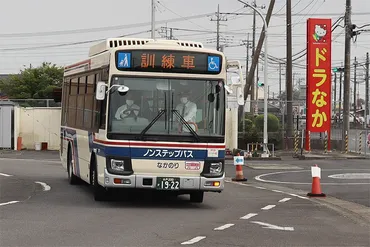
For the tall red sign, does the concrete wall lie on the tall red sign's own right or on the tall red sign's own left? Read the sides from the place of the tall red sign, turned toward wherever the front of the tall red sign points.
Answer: on the tall red sign's own right

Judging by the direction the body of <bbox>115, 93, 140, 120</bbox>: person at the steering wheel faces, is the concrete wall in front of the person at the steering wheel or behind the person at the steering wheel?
behind

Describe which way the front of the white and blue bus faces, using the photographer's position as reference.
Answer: facing the viewer

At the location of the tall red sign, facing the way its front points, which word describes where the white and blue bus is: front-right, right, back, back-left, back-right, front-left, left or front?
front

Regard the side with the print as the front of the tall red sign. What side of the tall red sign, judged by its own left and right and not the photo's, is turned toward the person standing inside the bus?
front

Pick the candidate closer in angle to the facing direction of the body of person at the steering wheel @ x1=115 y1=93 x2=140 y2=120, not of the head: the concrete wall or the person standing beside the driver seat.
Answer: the person standing beside the driver seat

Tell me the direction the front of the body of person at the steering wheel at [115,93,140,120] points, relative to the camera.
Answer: toward the camera

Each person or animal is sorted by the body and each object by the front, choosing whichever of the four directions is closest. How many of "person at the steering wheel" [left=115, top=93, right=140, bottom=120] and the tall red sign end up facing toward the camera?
2

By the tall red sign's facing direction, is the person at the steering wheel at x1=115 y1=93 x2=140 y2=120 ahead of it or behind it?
ahead

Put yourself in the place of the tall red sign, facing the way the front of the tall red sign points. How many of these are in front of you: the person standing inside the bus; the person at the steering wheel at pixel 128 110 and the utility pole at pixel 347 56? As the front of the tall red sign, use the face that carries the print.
2

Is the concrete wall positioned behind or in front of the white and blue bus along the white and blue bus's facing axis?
behind
